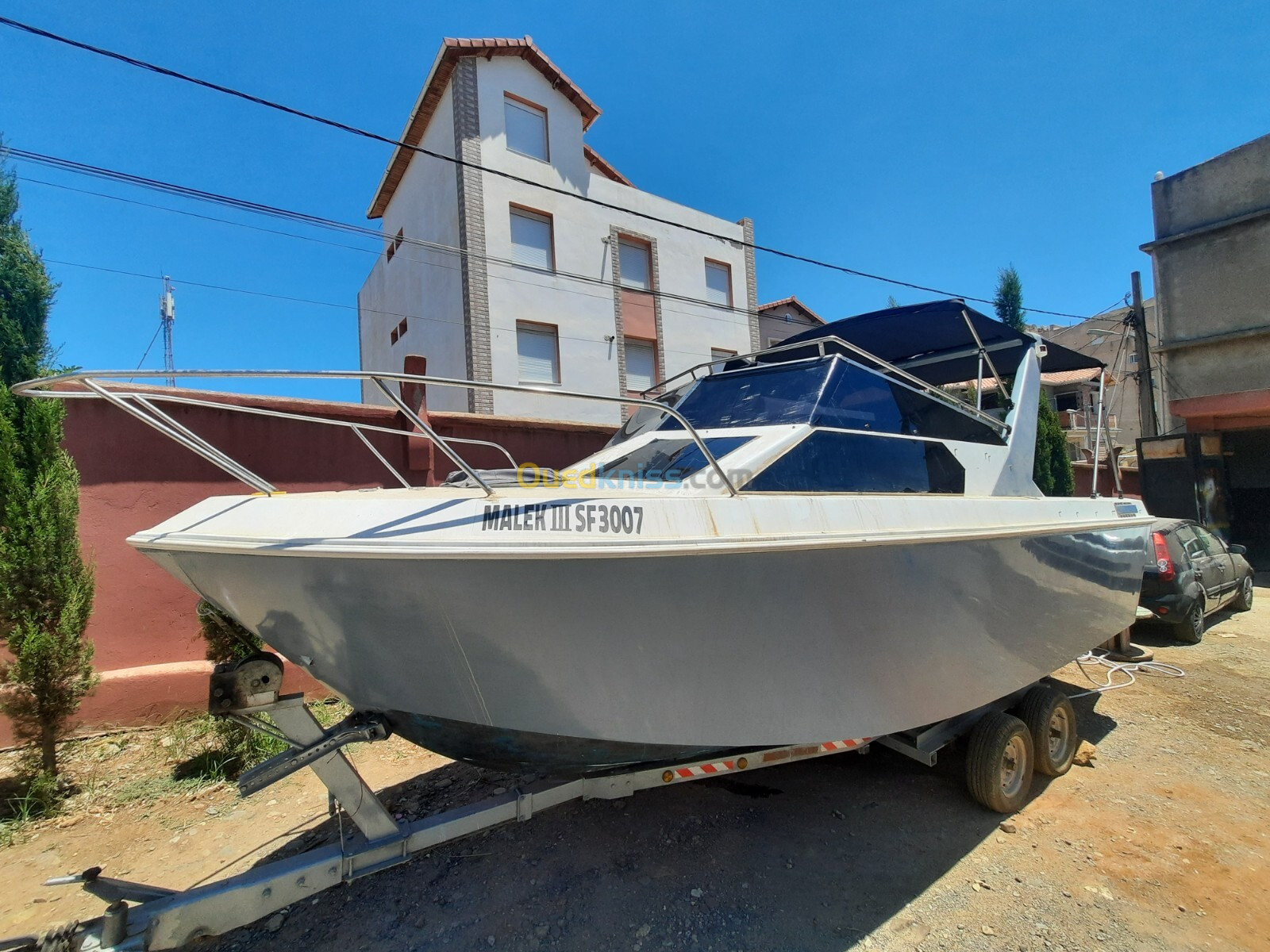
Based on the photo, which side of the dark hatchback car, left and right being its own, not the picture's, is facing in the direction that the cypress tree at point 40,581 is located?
back

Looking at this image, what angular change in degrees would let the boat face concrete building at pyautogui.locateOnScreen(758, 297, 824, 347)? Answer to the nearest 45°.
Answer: approximately 135° to its right

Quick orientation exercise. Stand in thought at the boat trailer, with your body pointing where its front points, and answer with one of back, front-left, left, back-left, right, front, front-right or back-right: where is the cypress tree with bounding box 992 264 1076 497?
back

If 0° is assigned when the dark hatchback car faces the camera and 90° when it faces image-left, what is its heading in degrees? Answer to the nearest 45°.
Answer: approximately 225°

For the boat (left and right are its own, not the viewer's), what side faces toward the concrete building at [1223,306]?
back

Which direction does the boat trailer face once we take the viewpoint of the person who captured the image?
facing the viewer and to the left of the viewer

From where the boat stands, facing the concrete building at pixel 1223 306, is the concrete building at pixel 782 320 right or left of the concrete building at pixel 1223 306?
left

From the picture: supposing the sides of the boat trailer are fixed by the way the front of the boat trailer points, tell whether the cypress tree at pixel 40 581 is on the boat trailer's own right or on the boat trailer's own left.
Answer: on the boat trailer's own right

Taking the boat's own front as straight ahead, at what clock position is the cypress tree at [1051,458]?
The cypress tree is roughly at 6 o'clock from the boat.

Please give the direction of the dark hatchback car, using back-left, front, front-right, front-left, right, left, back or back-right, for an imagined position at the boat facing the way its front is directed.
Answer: back

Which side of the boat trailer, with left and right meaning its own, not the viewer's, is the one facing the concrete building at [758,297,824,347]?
back

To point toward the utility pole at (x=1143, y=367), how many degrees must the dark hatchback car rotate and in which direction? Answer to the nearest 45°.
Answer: approximately 45° to its left

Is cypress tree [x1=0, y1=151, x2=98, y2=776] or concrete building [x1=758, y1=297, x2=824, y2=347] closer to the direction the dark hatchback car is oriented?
the concrete building
